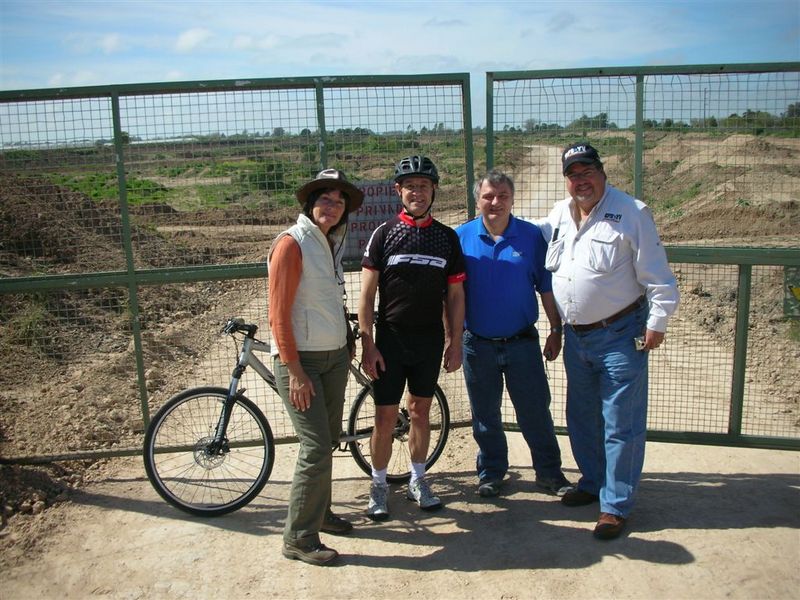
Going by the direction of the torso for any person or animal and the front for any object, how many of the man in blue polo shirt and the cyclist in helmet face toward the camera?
2

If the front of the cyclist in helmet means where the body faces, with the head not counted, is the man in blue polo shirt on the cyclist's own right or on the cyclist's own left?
on the cyclist's own left

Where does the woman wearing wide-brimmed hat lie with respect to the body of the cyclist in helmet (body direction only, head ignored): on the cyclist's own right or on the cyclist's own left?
on the cyclist's own right

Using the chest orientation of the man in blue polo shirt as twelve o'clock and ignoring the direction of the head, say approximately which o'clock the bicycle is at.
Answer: The bicycle is roughly at 3 o'clock from the man in blue polo shirt.

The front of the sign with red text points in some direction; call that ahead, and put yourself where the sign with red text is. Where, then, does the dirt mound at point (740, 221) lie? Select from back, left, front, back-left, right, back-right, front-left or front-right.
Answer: back-left
